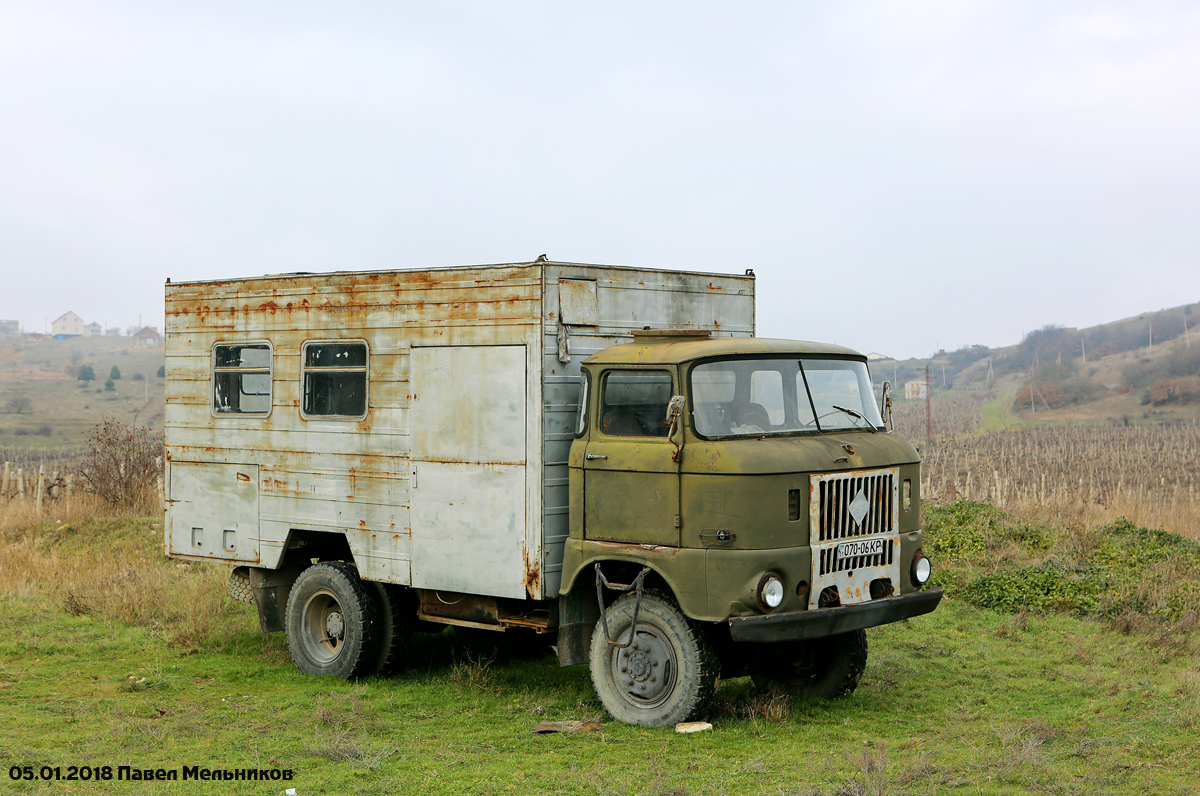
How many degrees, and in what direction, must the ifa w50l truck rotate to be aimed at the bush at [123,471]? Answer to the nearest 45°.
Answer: approximately 180°

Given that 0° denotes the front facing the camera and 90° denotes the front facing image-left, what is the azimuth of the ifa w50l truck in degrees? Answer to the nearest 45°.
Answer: approximately 315°

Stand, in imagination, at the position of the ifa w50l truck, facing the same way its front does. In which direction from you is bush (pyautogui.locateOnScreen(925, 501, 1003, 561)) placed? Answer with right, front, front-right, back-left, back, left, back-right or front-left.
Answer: left
